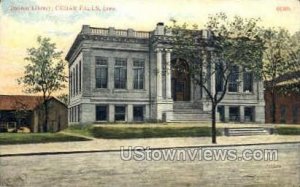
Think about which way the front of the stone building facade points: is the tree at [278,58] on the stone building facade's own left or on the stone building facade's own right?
on the stone building facade's own left

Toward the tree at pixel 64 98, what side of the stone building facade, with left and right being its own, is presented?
right

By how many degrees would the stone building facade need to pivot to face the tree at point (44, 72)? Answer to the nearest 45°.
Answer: approximately 90° to its right

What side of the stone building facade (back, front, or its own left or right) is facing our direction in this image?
front
